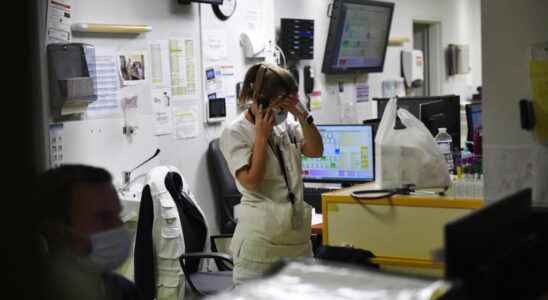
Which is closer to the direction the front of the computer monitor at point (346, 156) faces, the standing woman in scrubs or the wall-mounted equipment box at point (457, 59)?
the standing woman in scrubs

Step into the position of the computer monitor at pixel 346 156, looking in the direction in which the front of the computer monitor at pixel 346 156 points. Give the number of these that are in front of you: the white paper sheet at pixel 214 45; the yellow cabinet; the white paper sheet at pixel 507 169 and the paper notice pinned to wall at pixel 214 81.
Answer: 2

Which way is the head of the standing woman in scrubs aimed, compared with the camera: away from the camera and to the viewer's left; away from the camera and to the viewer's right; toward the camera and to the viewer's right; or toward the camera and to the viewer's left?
toward the camera and to the viewer's right

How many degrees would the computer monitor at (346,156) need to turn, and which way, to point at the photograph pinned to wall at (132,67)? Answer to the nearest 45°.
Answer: approximately 90° to its right

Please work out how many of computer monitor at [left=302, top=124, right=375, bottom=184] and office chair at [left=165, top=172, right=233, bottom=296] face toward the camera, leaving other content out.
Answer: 1

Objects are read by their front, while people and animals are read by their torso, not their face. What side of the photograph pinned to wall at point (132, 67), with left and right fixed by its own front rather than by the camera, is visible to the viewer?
front

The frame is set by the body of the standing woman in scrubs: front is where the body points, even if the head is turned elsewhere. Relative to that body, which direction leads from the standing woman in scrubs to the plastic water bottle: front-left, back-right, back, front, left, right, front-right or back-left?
left

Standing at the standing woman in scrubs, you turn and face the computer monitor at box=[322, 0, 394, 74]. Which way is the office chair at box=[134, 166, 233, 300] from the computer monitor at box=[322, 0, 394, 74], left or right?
left

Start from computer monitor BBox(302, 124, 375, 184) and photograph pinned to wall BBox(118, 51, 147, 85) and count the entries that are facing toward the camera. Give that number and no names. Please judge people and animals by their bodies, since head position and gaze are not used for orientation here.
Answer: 2

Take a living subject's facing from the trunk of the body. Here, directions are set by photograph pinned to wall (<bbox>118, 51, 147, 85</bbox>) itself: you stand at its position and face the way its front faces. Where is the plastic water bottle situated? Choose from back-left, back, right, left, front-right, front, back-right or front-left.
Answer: front-left

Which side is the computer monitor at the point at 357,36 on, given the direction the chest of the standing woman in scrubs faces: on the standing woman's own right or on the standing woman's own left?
on the standing woman's own left
